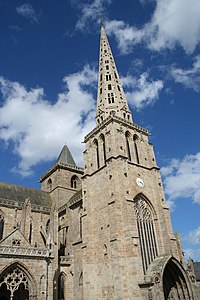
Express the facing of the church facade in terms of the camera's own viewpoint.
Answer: facing the viewer and to the right of the viewer
